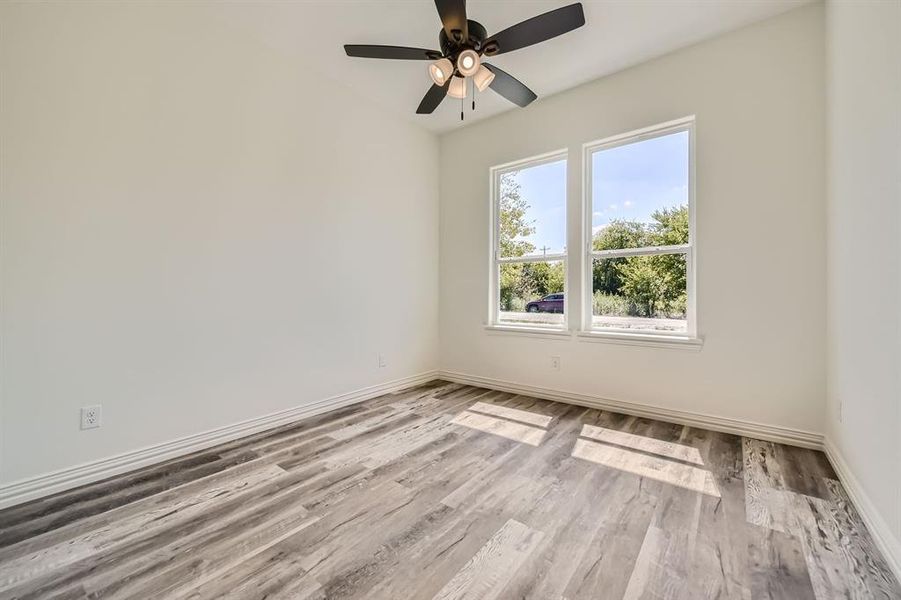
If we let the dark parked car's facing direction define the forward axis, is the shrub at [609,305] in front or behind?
behind

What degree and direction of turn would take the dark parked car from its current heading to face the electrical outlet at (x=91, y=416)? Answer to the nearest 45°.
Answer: approximately 45° to its left

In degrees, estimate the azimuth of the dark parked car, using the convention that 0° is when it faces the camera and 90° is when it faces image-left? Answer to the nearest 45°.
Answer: approximately 90°

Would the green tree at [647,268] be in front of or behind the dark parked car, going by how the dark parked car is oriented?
behind

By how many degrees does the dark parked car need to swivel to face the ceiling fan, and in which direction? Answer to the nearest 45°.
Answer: approximately 90° to its left

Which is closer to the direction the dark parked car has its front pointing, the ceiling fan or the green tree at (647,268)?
the ceiling fan

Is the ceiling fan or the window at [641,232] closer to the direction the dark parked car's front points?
the ceiling fan

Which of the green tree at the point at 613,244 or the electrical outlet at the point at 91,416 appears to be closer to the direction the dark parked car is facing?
the electrical outlet
